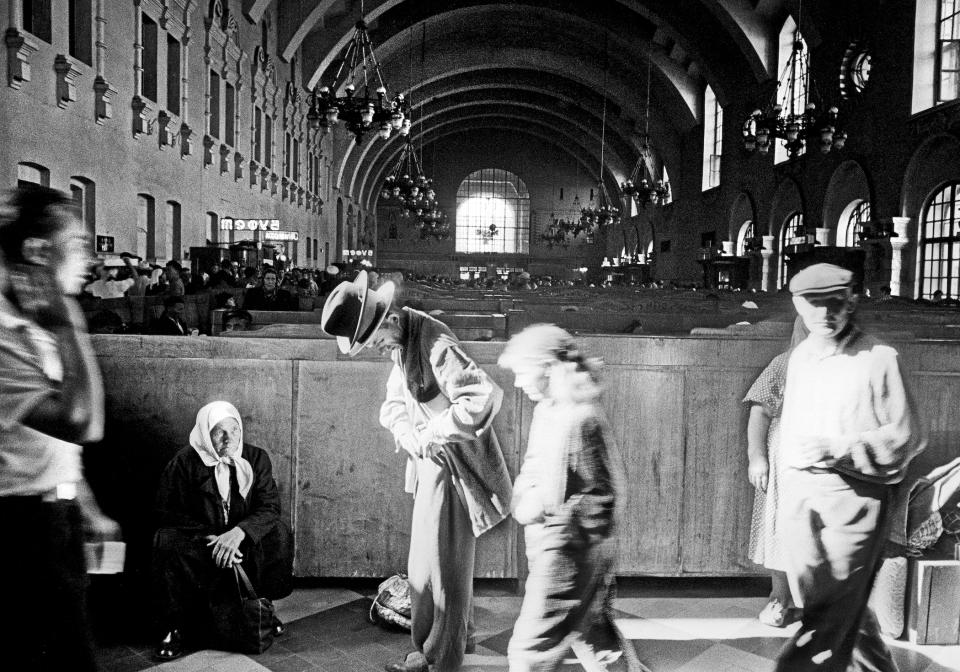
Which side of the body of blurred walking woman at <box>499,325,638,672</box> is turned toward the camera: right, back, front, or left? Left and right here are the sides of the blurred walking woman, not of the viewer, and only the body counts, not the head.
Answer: left

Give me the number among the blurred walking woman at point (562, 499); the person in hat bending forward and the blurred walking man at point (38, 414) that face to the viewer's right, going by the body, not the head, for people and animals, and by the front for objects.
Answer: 1

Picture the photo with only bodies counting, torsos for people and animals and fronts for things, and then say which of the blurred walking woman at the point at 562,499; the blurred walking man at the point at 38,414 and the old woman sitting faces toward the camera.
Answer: the old woman sitting

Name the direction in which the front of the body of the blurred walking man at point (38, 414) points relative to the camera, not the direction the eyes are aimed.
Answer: to the viewer's right

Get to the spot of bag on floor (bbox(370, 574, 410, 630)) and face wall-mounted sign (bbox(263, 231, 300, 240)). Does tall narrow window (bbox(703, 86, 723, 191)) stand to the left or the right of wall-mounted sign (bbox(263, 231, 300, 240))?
right

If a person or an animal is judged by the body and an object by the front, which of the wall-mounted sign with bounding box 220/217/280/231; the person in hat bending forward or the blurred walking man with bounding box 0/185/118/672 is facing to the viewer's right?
the blurred walking man

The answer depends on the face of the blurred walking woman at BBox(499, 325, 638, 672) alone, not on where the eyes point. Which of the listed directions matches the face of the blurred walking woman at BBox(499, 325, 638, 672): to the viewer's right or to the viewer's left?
to the viewer's left

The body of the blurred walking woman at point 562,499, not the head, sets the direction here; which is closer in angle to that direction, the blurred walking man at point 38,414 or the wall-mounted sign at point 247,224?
the blurred walking man

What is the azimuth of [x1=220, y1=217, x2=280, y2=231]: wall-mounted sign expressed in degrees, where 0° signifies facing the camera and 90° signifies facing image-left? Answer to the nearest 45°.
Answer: approximately 0°

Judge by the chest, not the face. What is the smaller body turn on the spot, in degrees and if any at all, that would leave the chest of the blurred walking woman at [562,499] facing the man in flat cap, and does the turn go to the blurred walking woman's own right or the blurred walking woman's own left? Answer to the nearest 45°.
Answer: approximately 180°

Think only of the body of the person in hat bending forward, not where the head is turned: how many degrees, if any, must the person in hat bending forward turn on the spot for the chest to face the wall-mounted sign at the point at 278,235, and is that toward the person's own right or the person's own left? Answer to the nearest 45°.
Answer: approximately 135° to the person's own right
